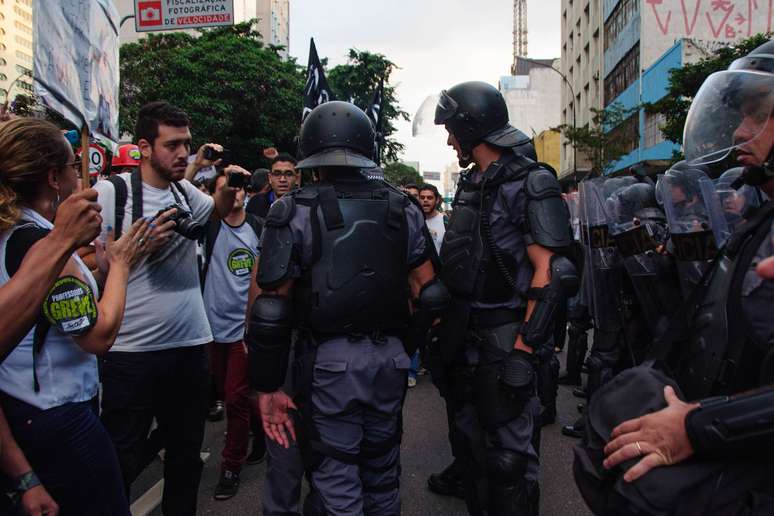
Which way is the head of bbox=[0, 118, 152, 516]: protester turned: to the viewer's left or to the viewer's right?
to the viewer's right

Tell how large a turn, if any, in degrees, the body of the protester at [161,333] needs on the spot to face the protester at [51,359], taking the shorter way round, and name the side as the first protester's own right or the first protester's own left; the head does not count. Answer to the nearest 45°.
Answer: approximately 45° to the first protester's own right

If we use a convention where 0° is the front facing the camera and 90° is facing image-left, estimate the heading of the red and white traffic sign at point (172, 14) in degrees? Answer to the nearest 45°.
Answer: approximately 0°

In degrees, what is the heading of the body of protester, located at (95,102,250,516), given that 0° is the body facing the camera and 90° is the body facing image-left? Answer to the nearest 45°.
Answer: approximately 315°

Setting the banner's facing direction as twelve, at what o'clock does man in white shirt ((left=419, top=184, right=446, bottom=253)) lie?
The man in white shirt is roughly at 8 o'clock from the banner.

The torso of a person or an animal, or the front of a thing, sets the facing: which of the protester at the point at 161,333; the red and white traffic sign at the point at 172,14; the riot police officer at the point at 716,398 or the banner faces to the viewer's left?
the riot police officer

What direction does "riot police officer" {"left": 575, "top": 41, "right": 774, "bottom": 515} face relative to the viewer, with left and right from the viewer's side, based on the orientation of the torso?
facing to the left of the viewer
